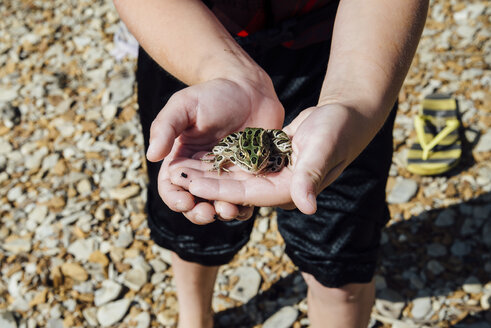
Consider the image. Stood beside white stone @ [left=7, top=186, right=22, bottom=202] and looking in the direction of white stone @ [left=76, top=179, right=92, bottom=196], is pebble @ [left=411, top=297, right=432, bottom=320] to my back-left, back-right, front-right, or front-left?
front-right

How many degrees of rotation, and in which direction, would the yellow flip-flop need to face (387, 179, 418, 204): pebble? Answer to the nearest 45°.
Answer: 0° — it already faces it

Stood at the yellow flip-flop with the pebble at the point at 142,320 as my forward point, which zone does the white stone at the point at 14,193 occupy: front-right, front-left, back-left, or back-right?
front-right

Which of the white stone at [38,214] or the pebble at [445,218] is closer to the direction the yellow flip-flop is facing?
the pebble

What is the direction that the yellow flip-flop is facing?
toward the camera

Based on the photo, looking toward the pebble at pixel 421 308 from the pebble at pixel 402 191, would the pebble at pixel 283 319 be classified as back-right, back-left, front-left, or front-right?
front-right

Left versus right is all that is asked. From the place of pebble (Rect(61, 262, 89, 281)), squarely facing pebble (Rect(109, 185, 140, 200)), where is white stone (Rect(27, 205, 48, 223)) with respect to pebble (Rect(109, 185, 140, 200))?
left

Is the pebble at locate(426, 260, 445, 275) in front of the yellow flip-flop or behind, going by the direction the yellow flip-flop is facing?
in front

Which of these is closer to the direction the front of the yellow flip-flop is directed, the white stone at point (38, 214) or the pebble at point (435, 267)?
the pebble

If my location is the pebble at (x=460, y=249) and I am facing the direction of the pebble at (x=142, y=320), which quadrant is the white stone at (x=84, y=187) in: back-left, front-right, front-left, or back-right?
front-right

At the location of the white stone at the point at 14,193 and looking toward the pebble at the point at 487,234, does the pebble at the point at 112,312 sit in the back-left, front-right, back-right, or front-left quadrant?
front-right
